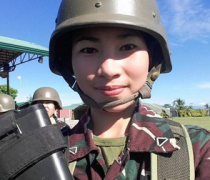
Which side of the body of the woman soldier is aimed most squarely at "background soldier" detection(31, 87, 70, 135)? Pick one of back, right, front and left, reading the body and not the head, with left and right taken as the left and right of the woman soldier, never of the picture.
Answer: back

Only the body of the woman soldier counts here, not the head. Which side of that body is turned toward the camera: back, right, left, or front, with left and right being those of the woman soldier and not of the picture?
front
